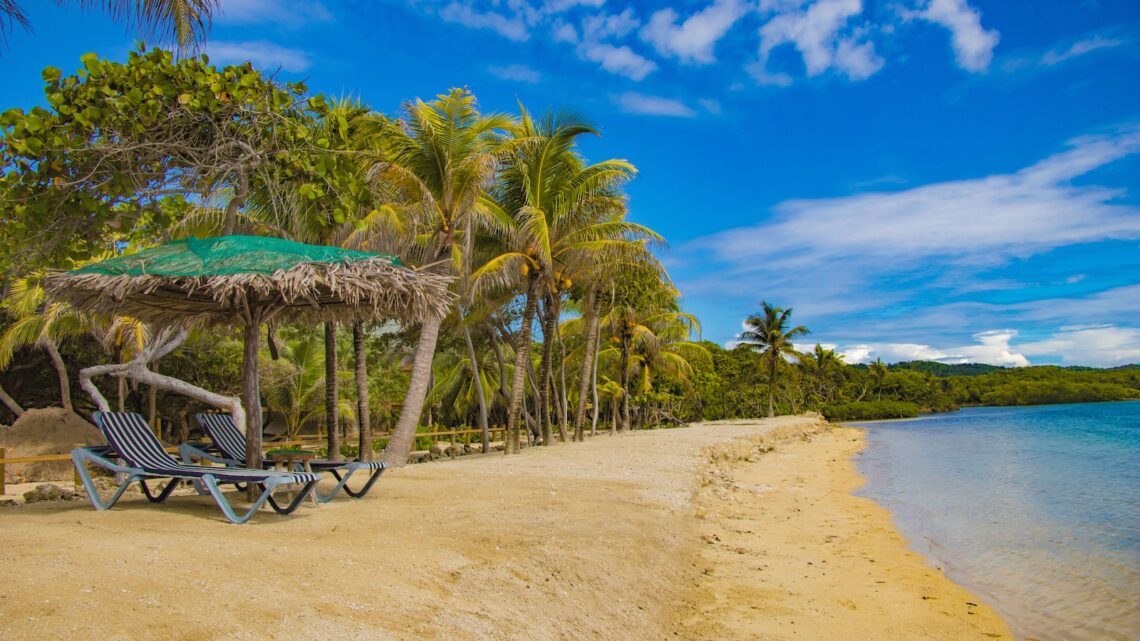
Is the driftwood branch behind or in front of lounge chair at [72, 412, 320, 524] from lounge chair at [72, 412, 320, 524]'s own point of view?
behind

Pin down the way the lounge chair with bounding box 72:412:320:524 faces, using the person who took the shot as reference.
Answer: facing the viewer and to the right of the viewer

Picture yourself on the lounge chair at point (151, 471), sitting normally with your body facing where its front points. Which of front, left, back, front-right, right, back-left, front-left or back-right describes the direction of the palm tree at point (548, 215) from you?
left

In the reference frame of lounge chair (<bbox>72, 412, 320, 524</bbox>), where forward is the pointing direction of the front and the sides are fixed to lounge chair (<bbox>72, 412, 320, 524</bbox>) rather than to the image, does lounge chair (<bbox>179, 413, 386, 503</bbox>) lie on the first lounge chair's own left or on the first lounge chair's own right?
on the first lounge chair's own left

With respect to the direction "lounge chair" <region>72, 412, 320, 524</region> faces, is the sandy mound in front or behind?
behind

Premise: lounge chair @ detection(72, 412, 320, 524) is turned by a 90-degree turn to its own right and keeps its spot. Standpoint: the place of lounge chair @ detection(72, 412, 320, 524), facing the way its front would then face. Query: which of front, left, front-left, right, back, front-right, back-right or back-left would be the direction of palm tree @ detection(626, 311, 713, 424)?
back

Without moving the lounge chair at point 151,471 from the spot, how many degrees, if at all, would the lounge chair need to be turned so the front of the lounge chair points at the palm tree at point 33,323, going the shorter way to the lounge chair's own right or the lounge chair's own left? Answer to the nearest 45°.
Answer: approximately 135° to the lounge chair's own left
